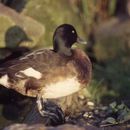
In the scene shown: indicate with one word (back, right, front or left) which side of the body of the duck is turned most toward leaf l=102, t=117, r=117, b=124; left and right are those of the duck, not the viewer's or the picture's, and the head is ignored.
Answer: front

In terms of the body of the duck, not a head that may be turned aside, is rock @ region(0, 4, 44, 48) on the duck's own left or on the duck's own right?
on the duck's own left

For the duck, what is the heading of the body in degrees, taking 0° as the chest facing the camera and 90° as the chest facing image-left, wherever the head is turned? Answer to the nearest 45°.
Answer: approximately 270°

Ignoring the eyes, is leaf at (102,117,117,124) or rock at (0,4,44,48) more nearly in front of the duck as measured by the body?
the leaf
